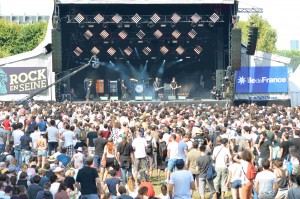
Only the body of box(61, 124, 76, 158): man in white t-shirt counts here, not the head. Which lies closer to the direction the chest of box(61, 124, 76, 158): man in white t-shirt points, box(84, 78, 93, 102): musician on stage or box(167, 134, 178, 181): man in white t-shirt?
the musician on stage

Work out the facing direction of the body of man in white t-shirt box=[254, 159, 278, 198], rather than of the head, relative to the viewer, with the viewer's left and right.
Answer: facing away from the viewer

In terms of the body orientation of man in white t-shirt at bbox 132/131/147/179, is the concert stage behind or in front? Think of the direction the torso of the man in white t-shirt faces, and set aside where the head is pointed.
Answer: in front

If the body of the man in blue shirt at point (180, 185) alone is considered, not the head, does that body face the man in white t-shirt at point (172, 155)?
yes

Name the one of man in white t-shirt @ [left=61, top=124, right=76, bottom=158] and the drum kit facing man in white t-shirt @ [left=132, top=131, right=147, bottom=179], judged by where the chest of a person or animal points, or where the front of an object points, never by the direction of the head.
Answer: the drum kit

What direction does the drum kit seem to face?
toward the camera

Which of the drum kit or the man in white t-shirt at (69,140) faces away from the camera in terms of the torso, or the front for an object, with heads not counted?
the man in white t-shirt

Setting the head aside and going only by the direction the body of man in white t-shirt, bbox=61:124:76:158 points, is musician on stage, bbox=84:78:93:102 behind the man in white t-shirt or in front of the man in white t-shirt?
in front

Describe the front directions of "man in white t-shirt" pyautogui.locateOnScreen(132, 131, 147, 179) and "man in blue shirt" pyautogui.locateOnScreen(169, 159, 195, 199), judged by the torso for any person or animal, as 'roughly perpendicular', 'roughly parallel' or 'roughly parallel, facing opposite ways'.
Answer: roughly parallel

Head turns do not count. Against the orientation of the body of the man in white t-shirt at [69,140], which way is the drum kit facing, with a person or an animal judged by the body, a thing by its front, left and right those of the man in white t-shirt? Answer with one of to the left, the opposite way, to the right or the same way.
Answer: the opposite way

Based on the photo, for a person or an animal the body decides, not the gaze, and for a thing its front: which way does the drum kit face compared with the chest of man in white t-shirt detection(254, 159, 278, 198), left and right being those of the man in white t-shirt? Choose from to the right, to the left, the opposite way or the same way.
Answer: the opposite way

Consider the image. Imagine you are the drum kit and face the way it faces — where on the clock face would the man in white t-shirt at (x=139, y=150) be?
The man in white t-shirt is roughly at 12 o'clock from the drum kit.

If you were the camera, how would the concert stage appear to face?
facing the viewer

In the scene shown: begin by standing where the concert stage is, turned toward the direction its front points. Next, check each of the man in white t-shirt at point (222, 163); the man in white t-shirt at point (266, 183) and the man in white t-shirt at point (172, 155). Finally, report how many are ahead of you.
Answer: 3

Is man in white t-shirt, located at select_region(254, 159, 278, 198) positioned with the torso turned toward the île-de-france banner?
yes

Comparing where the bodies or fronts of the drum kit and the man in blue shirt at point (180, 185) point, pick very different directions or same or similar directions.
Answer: very different directions

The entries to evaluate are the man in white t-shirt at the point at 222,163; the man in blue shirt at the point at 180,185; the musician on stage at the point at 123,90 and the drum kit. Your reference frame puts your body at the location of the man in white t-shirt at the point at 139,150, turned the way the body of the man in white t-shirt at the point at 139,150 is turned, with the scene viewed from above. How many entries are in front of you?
2

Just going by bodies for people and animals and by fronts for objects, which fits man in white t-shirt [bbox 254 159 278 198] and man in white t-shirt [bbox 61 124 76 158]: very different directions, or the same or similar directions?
same or similar directions

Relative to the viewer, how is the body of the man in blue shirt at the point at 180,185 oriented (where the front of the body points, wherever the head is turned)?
away from the camera
